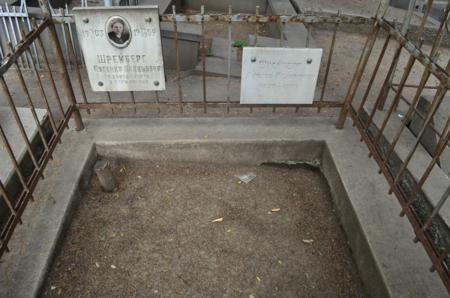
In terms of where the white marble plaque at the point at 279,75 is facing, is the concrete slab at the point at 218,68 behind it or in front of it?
behind

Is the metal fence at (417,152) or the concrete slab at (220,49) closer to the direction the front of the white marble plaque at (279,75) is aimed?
the metal fence

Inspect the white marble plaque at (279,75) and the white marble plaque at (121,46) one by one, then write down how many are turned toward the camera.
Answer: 2

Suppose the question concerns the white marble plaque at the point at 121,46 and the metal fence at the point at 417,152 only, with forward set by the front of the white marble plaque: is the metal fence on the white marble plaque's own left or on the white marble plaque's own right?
on the white marble plaque's own left

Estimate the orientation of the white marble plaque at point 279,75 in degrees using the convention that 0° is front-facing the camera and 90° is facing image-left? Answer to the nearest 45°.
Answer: approximately 0°

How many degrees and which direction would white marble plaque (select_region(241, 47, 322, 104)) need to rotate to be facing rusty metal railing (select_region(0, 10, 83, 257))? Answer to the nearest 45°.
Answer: approximately 45° to its right

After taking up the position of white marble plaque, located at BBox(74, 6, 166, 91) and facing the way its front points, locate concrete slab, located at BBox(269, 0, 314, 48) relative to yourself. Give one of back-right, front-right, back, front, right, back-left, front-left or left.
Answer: back-left

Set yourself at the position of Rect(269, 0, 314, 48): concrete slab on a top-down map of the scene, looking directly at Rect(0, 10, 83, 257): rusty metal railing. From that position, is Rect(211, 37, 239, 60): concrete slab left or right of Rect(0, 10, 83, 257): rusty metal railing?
right

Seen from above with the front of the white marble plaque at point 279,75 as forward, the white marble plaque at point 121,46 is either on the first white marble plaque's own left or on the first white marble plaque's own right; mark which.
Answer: on the first white marble plaque's own right
